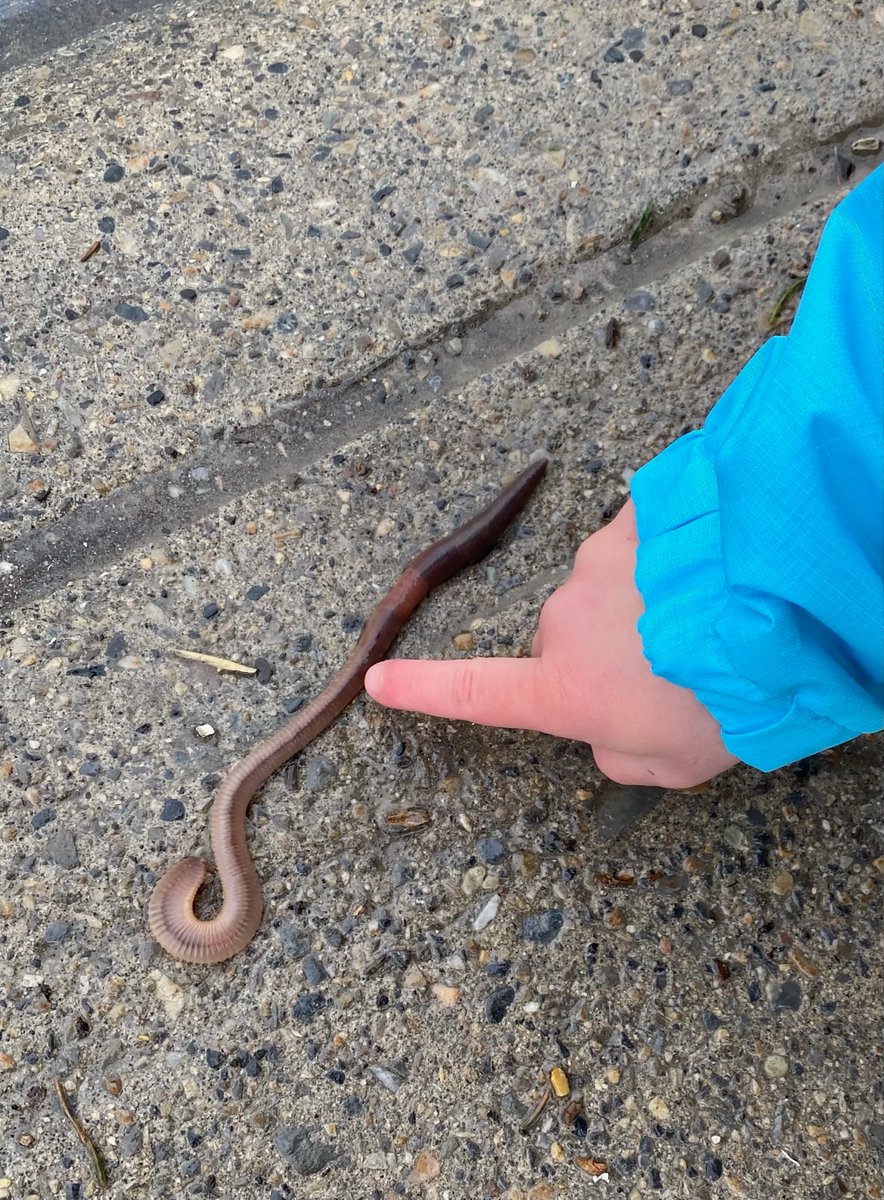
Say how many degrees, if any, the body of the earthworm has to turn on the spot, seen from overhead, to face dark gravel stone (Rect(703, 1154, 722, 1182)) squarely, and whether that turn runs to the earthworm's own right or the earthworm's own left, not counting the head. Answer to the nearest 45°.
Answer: approximately 90° to the earthworm's own right

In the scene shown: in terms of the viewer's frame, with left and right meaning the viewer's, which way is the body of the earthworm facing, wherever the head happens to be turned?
facing away from the viewer and to the right of the viewer

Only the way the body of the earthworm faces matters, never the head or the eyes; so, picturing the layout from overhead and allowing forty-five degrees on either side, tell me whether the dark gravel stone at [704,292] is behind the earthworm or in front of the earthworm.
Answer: in front

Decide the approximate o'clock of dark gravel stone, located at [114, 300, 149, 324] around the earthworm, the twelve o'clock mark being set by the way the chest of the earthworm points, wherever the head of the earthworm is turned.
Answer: The dark gravel stone is roughly at 11 o'clock from the earthworm.

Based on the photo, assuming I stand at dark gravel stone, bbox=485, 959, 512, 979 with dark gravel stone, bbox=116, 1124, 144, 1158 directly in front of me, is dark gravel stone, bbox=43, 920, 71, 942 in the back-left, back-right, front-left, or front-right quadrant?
front-right
